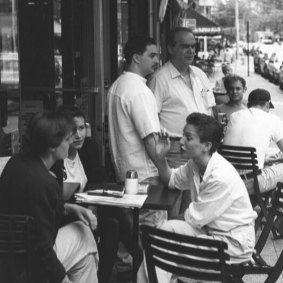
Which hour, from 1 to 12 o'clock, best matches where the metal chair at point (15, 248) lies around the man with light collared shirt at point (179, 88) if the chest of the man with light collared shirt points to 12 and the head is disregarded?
The metal chair is roughly at 2 o'clock from the man with light collared shirt.

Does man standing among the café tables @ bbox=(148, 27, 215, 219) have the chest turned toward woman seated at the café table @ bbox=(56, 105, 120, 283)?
no

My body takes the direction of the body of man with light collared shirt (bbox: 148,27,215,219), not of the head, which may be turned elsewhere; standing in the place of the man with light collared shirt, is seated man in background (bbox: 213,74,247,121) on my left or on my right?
on my left

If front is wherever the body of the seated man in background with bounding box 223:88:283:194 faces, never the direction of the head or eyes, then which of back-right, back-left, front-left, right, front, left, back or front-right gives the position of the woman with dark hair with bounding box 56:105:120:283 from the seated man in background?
back

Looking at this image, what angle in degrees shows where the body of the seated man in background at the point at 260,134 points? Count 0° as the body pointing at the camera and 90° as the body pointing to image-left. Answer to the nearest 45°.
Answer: approximately 225°

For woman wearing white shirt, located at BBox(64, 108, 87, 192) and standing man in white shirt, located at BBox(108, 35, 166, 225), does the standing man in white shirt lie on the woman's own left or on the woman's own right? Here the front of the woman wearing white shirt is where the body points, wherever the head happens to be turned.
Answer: on the woman's own left

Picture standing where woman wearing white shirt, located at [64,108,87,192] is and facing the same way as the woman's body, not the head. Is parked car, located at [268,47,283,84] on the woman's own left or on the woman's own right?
on the woman's own left

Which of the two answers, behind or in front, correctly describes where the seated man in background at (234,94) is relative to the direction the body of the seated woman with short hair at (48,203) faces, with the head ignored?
in front

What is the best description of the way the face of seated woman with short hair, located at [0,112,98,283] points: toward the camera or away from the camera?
away from the camera

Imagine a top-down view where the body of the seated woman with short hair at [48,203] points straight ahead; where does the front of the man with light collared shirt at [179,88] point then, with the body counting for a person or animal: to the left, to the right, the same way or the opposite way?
to the right

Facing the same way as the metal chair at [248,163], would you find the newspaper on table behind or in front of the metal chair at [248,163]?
behind

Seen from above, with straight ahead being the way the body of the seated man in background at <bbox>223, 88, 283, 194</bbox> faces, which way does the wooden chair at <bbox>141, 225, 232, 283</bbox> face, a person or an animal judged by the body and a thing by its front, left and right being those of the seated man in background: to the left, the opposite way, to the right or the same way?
the same way
